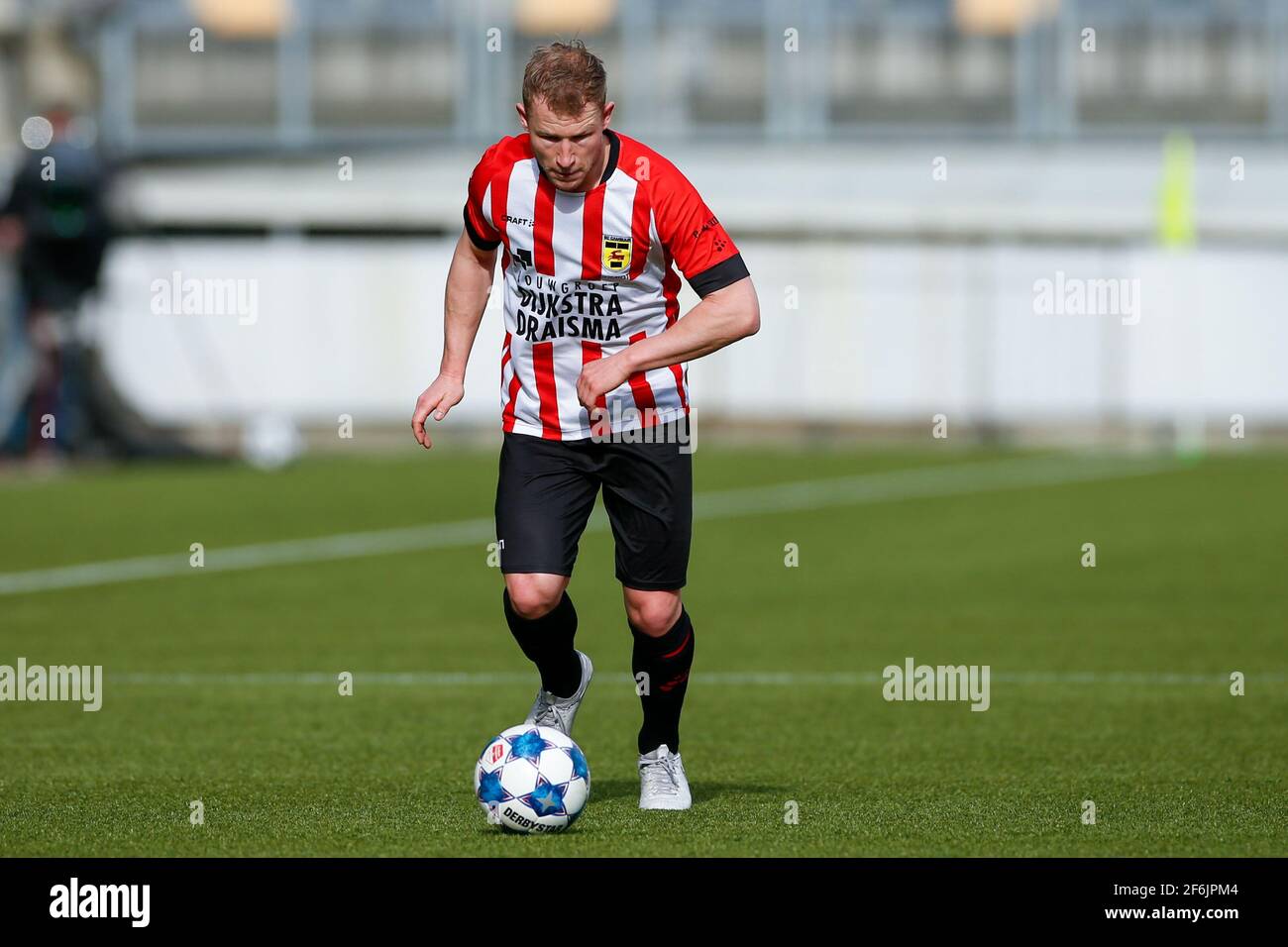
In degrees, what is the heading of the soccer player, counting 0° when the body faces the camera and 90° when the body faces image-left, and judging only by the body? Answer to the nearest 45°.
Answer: approximately 0°

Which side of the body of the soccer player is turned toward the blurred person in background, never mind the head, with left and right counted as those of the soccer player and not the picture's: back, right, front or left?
back

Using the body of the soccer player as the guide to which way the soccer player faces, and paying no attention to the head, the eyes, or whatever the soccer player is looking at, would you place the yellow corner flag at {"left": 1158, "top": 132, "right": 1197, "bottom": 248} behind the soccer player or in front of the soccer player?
behind

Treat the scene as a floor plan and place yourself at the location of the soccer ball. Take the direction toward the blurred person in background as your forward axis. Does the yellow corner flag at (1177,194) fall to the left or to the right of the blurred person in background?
right
